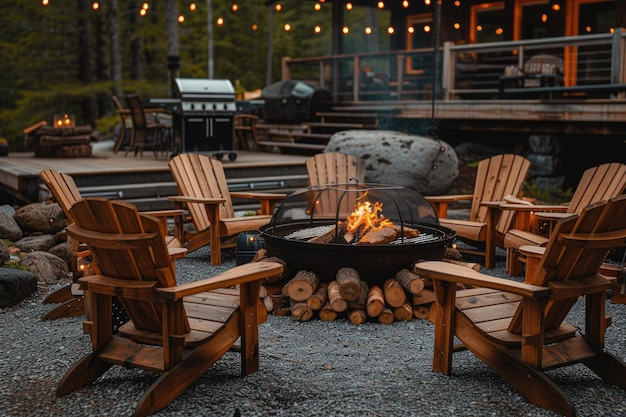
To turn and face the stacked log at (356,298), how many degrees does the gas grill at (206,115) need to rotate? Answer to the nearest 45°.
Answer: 0° — it already faces it

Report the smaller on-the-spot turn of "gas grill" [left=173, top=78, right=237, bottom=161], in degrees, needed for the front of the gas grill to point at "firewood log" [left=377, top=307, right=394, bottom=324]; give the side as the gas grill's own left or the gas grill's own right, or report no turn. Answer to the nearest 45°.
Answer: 0° — it already faces it

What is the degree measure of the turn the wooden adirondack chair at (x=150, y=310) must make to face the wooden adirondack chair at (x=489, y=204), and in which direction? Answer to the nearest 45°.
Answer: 0° — it already faces it

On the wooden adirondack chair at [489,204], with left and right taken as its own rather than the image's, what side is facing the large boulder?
right

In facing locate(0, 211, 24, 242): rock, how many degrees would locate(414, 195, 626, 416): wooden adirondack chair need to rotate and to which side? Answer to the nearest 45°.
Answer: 0° — it already faces it

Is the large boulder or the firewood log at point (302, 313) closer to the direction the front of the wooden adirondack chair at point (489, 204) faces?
the firewood log

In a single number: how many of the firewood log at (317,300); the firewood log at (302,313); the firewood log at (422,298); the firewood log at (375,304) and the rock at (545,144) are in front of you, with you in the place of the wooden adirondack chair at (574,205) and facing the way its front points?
4

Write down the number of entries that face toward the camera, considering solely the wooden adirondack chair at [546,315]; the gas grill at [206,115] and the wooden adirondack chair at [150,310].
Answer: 1

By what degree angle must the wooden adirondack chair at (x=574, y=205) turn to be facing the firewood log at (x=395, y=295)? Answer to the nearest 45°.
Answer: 0° — it already faces it

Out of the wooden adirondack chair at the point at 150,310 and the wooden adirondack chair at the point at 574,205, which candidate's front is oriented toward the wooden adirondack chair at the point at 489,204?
the wooden adirondack chair at the point at 150,310

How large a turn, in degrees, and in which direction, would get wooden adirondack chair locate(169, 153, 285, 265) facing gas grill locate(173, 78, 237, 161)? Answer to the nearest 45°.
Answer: approximately 135° to its left

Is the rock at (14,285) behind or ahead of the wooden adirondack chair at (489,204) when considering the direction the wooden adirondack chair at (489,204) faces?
ahead

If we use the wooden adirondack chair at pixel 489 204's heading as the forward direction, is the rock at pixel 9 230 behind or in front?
in front

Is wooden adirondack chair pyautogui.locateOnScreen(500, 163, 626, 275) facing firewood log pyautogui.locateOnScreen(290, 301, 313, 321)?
yes

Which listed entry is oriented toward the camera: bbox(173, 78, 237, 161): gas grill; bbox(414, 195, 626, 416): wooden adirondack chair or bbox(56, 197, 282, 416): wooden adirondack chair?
the gas grill

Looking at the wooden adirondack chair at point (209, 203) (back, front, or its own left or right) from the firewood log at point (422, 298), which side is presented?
front

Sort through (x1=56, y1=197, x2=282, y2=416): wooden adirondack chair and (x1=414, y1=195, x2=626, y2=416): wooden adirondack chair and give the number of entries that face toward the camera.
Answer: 0

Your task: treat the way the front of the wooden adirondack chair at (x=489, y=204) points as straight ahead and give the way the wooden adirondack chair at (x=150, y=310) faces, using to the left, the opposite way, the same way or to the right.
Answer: the opposite way
